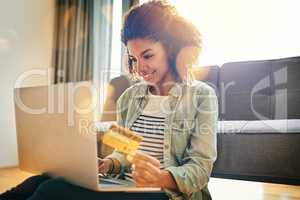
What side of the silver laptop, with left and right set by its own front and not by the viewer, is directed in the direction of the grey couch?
front

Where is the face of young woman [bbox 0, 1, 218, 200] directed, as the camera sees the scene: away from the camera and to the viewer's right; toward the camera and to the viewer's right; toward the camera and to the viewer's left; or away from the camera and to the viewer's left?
toward the camera and to the viewer's left

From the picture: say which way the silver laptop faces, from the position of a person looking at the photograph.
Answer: facing away from the viewer and to the right of the viewer

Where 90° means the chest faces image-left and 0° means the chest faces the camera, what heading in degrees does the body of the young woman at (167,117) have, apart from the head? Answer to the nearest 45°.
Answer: approximately 45°

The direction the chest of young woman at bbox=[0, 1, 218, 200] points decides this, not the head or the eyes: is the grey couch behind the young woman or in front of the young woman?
behind
